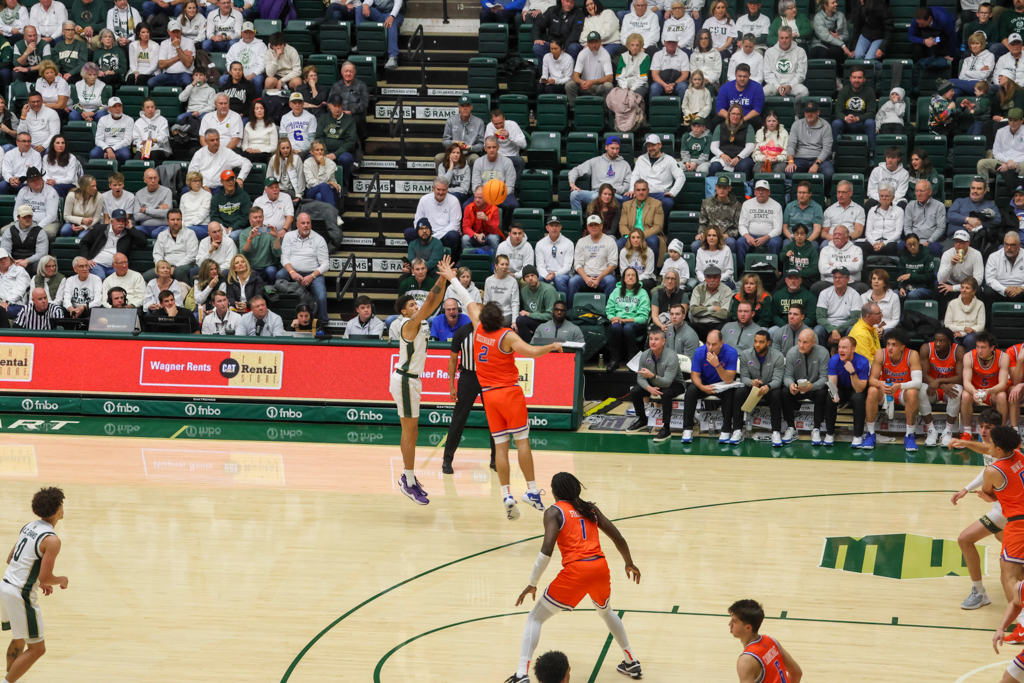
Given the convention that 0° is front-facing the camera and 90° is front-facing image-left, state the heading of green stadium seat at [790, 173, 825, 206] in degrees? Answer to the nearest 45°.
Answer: approximately 0°

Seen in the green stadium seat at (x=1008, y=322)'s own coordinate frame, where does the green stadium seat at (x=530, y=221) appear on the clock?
the green stadium seat at (x=530, y=221) is roughly at 3 o'clock from the green stadium seat at (x=1008, y=322).

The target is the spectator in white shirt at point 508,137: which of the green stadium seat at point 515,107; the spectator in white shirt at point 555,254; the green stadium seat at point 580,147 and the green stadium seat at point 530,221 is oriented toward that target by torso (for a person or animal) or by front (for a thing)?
the green stadium seat at point 515,107

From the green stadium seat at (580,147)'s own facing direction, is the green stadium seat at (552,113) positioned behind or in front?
behind

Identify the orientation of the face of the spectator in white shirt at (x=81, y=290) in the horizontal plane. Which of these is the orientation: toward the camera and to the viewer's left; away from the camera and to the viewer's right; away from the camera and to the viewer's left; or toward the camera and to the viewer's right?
toward the camera and to the viewer's right

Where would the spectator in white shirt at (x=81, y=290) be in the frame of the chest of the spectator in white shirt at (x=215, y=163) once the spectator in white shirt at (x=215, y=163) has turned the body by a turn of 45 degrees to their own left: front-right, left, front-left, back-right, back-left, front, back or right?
right

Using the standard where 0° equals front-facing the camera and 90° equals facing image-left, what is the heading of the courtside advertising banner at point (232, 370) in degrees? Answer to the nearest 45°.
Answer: approximately 0°

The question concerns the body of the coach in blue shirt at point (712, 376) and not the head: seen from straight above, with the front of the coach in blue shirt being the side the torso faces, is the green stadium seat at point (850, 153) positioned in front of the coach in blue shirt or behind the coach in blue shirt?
behind

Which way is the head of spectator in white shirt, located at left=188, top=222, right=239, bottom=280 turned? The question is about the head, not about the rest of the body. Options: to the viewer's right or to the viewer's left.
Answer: to the viewer's right

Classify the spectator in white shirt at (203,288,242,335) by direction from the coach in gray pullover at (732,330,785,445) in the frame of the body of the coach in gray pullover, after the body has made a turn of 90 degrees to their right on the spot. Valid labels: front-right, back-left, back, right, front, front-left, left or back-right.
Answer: front
